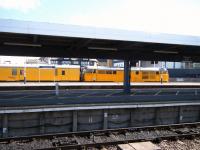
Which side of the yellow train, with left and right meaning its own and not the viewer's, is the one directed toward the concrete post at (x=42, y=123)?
right

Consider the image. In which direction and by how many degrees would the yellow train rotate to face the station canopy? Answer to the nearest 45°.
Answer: approximately 90° to its right

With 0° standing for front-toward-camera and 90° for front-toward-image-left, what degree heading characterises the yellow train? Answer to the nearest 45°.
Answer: approximately 270°

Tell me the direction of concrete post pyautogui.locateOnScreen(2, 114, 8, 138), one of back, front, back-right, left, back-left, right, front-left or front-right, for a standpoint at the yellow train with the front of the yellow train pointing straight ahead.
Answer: right

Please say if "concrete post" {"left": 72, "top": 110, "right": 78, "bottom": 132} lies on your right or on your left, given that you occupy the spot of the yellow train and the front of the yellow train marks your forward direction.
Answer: on your right
